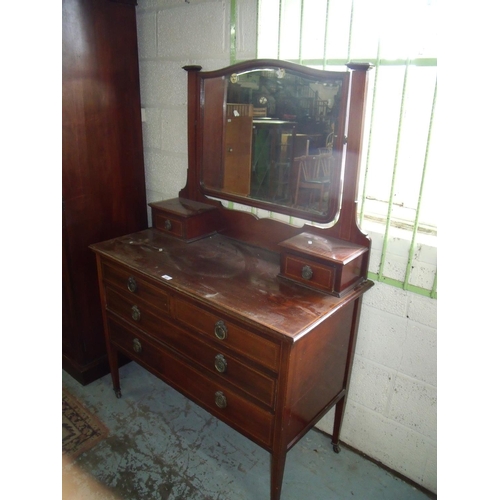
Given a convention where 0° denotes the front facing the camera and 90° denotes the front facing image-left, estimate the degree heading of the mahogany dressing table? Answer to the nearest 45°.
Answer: approximately 45°

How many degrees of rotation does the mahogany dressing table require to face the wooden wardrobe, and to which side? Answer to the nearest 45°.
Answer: approximately 90° to its right
